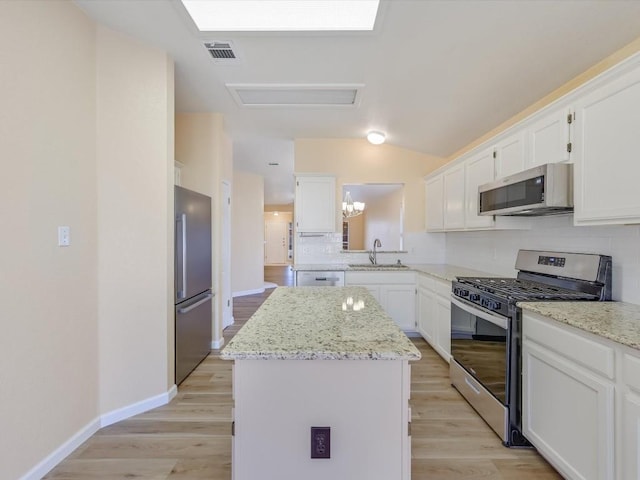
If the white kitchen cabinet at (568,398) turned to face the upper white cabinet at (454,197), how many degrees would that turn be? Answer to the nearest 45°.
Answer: approximately 90° to its right

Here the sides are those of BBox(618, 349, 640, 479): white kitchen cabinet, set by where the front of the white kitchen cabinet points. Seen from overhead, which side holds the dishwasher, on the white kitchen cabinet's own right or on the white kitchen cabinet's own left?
on the white kitchen cabinet's own right

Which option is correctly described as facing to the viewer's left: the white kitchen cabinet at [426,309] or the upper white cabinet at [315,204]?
the white kitchen cabinet

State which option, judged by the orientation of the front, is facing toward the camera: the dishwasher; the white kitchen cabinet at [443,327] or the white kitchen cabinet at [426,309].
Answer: the dishwasher

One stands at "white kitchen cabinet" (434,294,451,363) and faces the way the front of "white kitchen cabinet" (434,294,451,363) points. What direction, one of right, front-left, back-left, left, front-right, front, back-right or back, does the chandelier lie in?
front-right

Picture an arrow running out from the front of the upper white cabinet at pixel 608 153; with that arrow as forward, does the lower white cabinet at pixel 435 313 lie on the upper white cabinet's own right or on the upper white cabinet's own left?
on the upper white cabinet's own right

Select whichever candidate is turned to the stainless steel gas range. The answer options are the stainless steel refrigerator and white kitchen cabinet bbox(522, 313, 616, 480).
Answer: the stainless steel refrigerator

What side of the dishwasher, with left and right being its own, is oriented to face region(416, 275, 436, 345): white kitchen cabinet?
left

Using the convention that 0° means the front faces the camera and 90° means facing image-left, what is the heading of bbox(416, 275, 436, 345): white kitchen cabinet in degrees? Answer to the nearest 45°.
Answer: approximately 90°

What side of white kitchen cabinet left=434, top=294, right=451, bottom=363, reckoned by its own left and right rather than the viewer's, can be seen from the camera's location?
left

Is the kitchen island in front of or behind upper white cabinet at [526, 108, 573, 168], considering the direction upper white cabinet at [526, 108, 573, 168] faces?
in front

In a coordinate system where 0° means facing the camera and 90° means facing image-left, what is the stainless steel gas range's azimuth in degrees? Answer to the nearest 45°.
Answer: approximately 45°

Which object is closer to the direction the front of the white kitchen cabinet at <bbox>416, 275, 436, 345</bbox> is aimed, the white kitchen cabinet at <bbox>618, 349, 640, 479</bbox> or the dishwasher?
the dishwasher

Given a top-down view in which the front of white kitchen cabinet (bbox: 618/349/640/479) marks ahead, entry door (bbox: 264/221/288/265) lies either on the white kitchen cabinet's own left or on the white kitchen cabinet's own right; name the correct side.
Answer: on the white kitchen cabinet's own right

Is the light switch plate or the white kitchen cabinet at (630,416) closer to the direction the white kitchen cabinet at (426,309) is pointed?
the light switch plate

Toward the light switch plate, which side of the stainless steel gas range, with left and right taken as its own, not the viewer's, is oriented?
front
